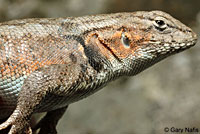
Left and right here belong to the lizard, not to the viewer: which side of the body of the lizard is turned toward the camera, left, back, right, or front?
right
